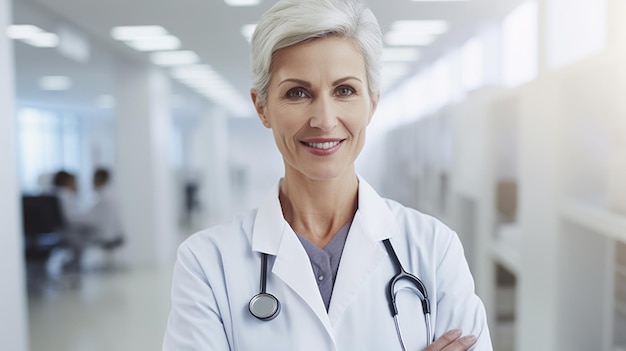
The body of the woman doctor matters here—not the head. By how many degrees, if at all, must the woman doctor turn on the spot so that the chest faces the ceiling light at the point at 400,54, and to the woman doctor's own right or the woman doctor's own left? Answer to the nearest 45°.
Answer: approximately 180°

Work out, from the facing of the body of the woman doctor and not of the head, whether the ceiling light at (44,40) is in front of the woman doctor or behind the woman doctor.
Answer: behind

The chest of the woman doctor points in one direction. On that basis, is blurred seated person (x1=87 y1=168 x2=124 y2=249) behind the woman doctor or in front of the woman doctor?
behind

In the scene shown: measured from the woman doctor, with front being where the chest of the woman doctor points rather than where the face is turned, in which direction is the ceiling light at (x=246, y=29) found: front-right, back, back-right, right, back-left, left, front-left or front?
back

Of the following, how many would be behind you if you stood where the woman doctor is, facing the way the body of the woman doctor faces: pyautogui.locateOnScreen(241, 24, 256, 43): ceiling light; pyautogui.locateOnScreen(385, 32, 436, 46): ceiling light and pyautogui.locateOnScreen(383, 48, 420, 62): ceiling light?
3

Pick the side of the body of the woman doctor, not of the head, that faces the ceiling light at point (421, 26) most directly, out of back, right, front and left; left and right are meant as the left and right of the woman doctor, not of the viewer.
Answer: back

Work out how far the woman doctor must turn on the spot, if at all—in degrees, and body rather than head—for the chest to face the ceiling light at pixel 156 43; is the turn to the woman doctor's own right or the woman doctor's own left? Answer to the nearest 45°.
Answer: approximately 180°

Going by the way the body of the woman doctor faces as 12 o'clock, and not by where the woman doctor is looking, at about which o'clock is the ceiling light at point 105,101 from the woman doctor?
The ceiling light is roughly at 5 o'clock from the woman doctor.

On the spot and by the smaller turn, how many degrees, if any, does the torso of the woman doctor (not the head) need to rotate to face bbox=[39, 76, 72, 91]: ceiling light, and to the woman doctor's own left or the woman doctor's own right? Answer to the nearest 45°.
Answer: approximately 135° to the woman doctor's own right

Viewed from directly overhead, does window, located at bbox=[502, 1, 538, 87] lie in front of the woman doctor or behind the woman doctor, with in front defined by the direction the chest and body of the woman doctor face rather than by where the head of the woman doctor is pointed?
behind

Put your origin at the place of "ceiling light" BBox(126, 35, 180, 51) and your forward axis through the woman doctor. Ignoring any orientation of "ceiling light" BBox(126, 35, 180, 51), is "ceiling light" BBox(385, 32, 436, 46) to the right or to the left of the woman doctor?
left

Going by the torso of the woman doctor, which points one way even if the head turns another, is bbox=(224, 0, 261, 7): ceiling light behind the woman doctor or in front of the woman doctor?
behind

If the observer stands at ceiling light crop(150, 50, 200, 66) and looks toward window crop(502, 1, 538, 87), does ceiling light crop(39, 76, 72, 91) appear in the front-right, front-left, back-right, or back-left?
back-left

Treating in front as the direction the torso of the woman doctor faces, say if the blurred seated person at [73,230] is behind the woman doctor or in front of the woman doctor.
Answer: behind

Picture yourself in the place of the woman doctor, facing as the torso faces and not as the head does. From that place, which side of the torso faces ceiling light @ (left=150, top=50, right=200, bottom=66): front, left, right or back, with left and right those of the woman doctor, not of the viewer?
back

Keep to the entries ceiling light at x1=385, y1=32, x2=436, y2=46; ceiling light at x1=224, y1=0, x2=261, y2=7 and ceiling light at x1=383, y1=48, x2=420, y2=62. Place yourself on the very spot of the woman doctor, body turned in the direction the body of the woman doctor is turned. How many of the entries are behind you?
3

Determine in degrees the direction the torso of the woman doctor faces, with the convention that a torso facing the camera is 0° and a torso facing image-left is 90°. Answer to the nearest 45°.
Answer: approximately 0°
